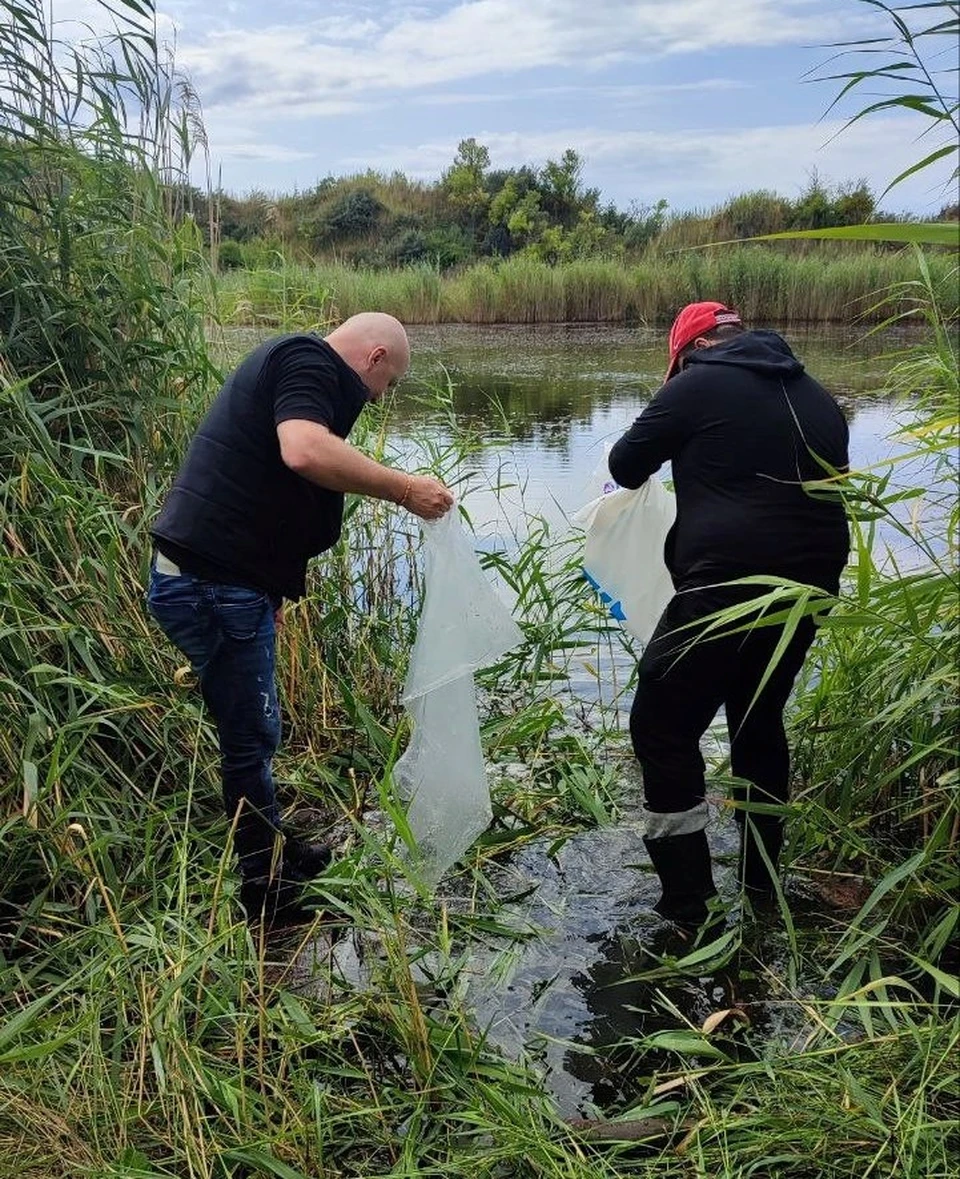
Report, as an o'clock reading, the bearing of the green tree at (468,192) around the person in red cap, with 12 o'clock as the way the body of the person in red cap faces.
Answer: The green tree is roughly at 1 o'clock from the person in red cap.

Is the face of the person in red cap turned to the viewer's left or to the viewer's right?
to the viewer's left

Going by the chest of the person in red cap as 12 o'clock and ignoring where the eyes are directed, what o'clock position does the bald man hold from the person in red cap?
The bald man is roughly at 10 o'clock from the person in red cap.

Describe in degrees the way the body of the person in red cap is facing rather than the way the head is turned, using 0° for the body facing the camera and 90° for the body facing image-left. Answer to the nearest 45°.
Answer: approximately 135°
